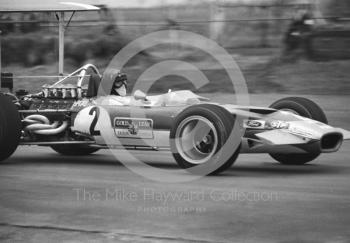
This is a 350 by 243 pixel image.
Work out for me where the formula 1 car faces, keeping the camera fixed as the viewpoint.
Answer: facing the viewer and to the right of the viewer
